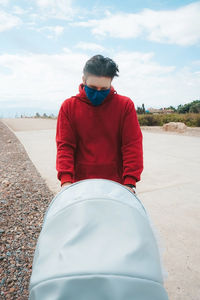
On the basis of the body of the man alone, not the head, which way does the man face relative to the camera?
toward the camera
